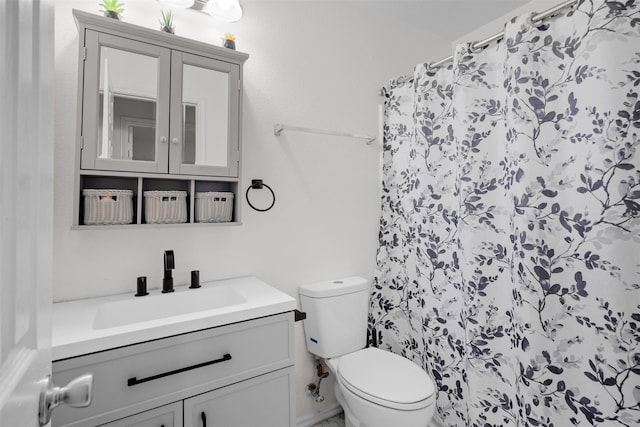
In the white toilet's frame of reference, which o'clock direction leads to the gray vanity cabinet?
The gray vanity cabinet is roughly at 3 o'clock from the white toilet.

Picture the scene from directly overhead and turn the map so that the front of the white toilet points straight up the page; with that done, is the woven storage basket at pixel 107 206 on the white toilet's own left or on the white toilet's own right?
on the white toilet's own right

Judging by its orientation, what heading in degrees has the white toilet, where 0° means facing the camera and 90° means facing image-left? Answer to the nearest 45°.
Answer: approximately 315°

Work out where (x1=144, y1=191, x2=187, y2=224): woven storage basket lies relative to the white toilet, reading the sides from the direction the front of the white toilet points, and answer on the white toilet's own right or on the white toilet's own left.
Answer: on the white toilet's own right
